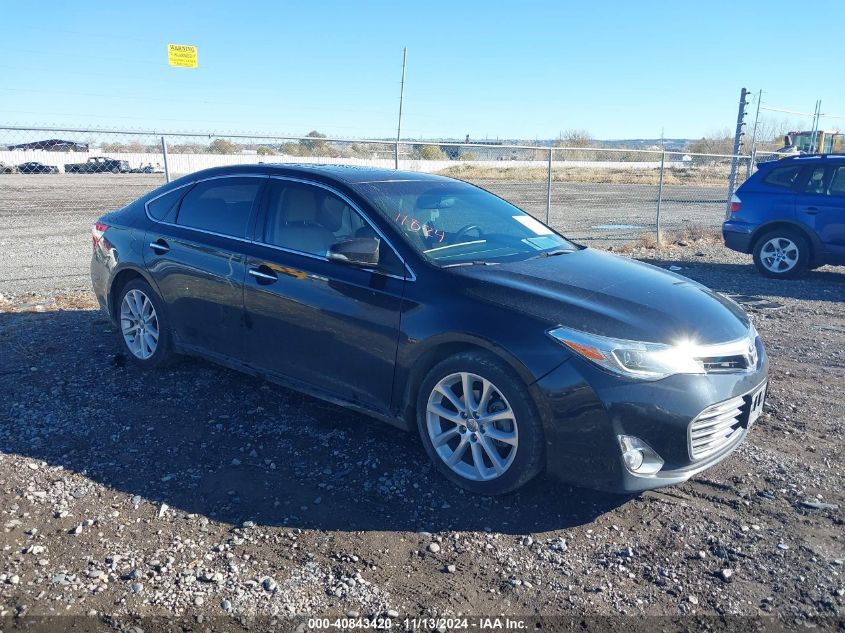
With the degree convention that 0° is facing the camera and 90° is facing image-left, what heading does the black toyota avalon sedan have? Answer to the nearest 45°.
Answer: approximately 315°

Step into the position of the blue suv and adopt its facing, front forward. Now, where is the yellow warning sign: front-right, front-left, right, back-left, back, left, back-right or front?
back

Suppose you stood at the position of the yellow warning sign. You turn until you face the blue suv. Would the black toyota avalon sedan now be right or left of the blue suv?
right

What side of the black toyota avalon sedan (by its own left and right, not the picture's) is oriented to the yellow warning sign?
back

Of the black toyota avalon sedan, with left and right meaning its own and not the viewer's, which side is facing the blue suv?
left

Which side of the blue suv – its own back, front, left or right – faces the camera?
right
